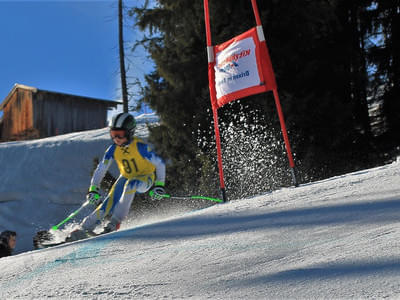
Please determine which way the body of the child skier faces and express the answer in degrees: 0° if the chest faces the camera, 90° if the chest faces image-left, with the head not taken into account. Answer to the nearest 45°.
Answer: approximately 45°

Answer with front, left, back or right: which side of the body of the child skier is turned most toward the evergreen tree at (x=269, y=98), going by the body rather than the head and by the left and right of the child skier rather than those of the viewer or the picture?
back

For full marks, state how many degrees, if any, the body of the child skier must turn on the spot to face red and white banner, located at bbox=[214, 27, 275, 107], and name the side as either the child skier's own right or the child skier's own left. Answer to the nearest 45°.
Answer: approximately 135° to the child skier's own left

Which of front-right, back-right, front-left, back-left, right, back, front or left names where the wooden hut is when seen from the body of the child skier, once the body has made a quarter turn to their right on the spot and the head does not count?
front-right
